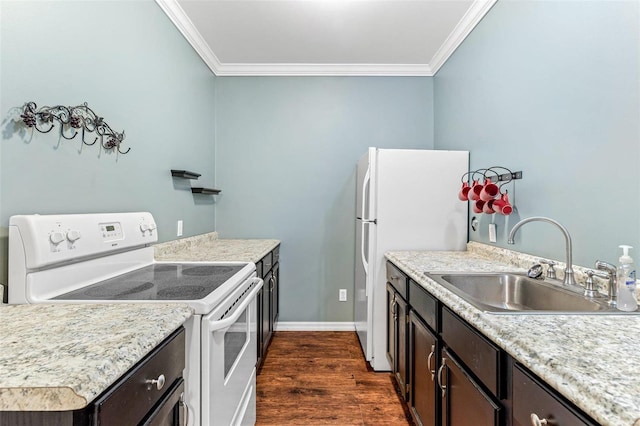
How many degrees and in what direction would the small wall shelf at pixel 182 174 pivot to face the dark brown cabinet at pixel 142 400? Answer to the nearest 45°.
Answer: approximately 45° to its right

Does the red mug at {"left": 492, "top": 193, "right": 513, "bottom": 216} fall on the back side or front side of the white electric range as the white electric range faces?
on the front side

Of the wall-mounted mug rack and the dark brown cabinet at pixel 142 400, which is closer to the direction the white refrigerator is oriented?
the dark brown cabinet

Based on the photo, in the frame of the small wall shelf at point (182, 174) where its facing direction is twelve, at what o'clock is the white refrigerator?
The white refrigerator is roughly at 11 o'clock from the small wall shelf.

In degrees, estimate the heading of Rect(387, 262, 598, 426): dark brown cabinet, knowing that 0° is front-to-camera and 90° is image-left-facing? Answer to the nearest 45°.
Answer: approximately 45°

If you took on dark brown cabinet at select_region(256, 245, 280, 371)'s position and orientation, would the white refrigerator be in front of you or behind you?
in front

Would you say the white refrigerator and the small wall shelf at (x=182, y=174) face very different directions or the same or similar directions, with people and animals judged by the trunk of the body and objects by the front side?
very different directions

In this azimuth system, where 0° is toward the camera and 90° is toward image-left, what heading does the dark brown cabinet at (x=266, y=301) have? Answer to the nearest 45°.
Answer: approximately 270°
